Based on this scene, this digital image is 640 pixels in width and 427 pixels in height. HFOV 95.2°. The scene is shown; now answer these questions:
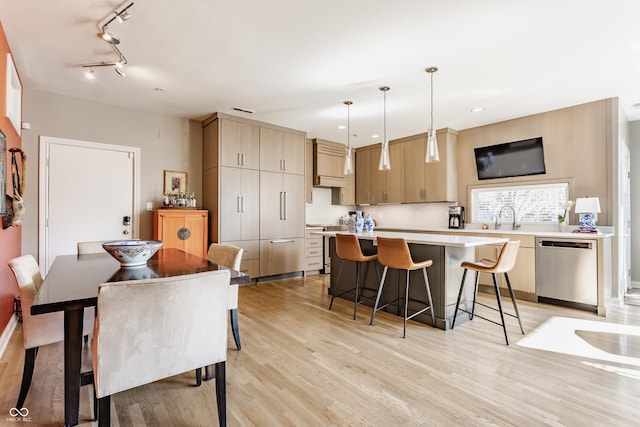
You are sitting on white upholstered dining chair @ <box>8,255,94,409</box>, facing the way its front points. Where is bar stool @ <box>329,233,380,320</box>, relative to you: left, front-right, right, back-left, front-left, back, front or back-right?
front

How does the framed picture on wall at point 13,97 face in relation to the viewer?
to the viewer's right

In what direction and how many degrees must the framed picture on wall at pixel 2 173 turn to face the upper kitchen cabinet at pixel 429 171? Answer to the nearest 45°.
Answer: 0° — it already faces it

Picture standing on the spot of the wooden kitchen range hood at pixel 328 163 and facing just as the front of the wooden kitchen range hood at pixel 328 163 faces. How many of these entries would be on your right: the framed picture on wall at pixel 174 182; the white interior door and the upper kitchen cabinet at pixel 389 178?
2

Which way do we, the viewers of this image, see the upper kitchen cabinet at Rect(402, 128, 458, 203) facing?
facing the viewer and to the left of the viewer

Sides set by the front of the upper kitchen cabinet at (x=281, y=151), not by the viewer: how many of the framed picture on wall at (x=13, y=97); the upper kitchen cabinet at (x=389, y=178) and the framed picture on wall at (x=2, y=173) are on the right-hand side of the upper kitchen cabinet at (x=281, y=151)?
2

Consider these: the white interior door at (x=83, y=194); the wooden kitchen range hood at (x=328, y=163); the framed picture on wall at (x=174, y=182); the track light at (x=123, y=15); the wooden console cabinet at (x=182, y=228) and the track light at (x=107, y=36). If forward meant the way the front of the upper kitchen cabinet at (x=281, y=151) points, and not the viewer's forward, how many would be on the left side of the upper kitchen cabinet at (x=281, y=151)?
1

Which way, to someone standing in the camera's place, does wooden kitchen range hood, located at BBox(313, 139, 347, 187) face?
facing the viewer and to the right of the viewer

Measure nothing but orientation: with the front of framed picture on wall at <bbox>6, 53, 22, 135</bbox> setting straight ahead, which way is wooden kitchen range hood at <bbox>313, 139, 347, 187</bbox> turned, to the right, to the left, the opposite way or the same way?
to the right

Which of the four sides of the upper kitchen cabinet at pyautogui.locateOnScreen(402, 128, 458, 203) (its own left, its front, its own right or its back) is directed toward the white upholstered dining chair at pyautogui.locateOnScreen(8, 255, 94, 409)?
front

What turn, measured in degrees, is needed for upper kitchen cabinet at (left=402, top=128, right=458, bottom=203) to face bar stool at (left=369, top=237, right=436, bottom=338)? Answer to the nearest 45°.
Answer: approximately 45° to its left

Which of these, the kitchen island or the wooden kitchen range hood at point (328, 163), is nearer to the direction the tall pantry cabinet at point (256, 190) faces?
the kitchen island

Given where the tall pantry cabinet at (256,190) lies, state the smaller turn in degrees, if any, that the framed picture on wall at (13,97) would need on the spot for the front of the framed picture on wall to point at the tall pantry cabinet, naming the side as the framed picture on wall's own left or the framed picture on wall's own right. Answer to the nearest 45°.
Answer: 0° — it already faces it

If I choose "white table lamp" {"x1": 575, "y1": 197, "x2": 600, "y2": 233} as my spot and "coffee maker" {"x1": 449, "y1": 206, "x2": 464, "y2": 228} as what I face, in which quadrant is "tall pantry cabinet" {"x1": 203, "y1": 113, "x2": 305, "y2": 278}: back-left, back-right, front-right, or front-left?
front-left

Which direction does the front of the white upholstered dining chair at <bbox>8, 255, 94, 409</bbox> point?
to the viewer's right

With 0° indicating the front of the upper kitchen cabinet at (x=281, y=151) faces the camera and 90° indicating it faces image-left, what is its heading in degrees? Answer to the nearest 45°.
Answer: approximately 315°

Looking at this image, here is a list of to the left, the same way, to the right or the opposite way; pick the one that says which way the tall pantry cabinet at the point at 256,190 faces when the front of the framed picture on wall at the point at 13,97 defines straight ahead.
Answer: to the right
